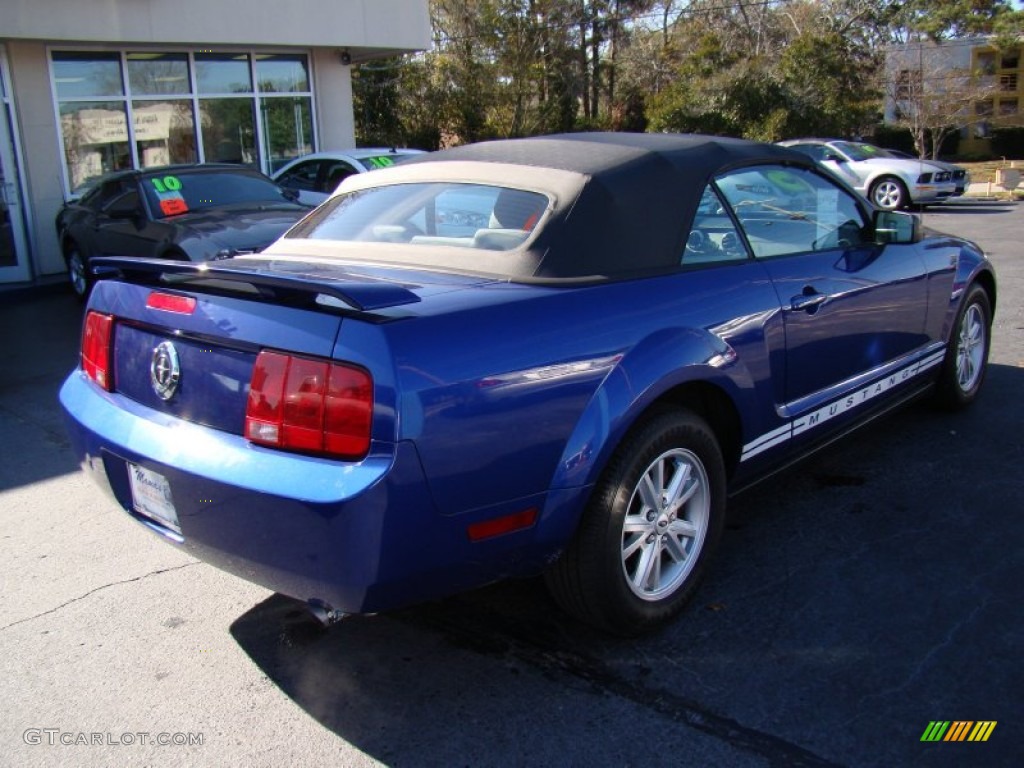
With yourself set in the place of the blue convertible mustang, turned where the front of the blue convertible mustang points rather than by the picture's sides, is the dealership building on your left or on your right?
on your left

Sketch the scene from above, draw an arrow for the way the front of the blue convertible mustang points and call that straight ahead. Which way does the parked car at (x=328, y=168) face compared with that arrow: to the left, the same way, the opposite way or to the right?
to the right

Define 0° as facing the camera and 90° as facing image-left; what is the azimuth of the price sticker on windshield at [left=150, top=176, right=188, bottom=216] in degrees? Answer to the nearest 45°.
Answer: approximately 315°

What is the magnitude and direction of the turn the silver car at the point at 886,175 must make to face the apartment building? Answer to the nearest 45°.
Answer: approximately 135° to its left

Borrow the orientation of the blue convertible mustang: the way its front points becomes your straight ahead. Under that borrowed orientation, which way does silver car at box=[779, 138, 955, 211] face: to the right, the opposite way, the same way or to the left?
to the right

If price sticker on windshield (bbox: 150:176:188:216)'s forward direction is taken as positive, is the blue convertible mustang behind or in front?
in front

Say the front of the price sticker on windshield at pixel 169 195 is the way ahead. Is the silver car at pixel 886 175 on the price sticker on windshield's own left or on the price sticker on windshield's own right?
on the price sticker on windshield's own left

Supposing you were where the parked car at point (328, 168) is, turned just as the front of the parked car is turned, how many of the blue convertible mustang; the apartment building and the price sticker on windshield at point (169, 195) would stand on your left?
1

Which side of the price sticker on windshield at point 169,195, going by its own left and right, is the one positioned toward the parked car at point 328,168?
left

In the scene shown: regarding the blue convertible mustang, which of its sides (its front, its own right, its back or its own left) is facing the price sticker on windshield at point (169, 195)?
left

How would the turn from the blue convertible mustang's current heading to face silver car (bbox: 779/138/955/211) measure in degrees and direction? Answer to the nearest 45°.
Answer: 0° — it already faces it

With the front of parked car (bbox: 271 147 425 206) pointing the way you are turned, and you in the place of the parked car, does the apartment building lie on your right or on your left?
on your left

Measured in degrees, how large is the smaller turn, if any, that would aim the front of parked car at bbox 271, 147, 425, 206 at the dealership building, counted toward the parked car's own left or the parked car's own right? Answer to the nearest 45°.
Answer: approximately 180°

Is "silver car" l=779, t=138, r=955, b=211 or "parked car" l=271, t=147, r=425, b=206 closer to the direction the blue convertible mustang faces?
the silver car

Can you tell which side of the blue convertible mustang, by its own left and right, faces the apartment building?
front
